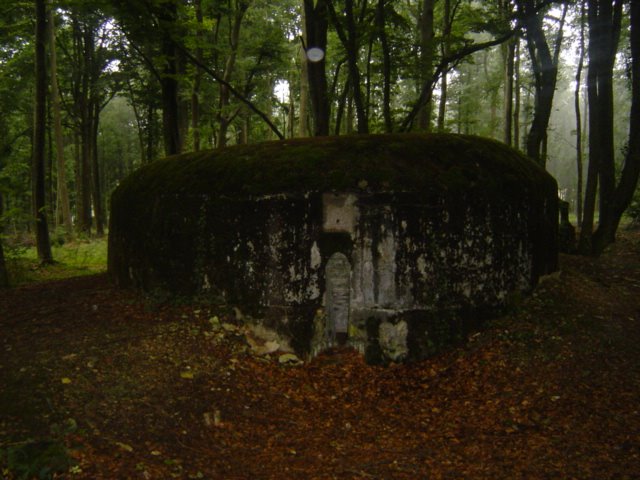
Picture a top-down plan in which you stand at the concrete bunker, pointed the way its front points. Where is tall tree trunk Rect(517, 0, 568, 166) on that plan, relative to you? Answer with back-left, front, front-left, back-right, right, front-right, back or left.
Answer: back-left

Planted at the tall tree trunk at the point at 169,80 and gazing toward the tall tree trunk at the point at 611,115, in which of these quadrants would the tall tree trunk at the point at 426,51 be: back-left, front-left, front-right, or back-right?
front-left

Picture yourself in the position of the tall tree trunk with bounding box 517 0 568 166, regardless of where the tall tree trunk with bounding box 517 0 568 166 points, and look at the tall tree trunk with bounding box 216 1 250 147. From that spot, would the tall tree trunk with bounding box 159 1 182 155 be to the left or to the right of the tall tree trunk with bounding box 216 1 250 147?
left

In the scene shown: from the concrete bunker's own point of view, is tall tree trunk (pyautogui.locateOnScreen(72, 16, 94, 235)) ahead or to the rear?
to the rear

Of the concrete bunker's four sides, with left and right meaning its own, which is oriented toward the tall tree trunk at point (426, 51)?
back

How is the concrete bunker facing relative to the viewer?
toward the camera

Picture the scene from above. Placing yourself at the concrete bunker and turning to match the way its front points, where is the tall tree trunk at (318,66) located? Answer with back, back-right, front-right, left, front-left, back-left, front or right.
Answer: back

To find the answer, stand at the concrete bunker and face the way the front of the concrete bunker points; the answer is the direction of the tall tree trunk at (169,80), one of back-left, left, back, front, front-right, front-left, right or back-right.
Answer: back-right
